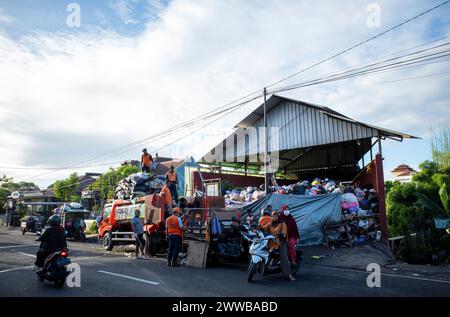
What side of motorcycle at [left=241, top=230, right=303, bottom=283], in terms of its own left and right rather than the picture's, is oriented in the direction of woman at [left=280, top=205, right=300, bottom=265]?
back

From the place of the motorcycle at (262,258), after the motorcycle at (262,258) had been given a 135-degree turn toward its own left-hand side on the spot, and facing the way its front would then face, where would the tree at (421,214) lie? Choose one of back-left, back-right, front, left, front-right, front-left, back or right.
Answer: front-left

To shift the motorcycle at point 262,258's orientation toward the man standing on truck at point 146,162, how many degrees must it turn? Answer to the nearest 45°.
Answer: approximately 90° to its right

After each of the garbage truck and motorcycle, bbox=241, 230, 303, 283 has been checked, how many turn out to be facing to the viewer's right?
0

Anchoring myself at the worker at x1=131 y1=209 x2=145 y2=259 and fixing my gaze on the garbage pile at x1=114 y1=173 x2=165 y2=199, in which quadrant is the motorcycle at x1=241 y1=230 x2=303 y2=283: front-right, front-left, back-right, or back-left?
back-right

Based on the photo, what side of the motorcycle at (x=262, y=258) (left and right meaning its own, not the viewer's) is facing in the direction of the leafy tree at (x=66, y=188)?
right

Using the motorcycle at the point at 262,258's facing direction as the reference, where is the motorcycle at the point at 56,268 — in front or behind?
in front

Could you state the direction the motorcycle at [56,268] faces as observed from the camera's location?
facing away from the viewer and to the left of the viewer

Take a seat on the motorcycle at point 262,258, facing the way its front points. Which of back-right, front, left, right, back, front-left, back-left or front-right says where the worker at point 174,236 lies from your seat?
right

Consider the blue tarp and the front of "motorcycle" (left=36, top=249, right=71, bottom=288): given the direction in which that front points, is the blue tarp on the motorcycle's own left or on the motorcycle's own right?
on the motorcycle's own right

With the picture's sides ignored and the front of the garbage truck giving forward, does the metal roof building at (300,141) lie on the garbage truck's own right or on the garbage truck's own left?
on the garbage truck's own right

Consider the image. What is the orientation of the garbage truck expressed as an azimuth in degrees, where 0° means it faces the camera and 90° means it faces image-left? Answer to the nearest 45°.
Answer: approximately 135°

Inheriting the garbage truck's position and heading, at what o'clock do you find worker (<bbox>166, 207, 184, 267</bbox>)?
The worker is roughly at 7 o'clock from the garbage truck.

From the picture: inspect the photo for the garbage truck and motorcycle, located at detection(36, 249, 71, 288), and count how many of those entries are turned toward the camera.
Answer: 0

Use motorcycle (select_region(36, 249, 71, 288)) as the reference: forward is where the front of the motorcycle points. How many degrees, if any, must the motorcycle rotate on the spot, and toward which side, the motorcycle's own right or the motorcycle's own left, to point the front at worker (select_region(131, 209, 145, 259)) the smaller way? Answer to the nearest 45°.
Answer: approximately 90° to the motorcycle's own right

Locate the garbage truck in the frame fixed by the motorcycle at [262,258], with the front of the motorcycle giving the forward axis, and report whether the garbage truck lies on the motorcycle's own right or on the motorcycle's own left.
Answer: on the motorcycle's own right

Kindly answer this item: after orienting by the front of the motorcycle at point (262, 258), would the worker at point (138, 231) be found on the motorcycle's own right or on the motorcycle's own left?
on the motorcycle's own right
